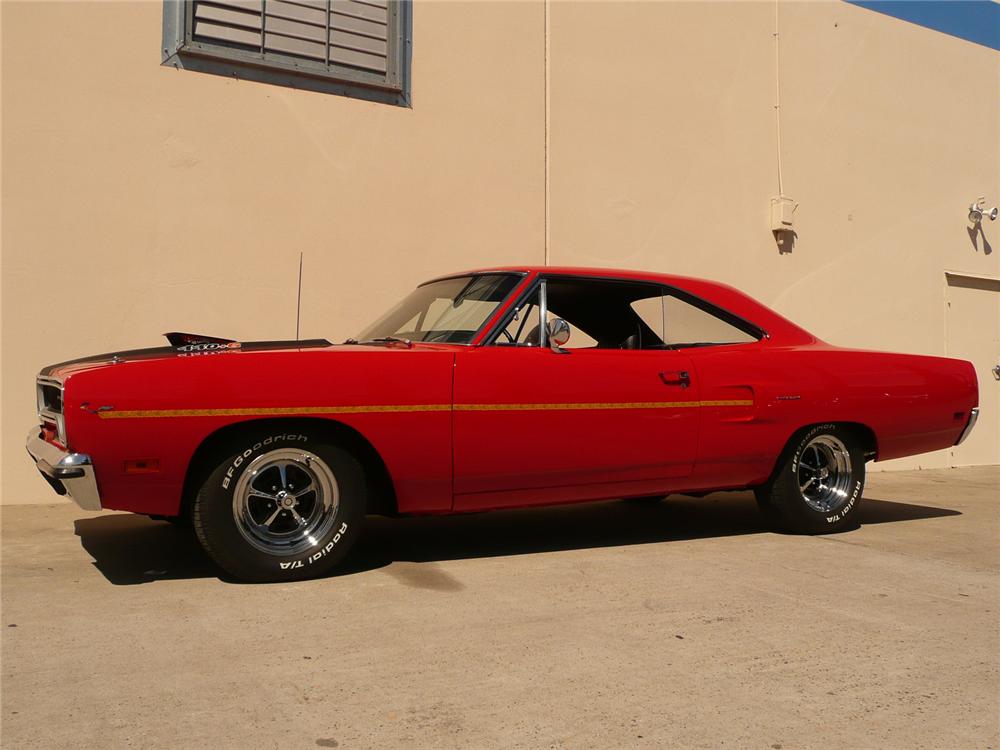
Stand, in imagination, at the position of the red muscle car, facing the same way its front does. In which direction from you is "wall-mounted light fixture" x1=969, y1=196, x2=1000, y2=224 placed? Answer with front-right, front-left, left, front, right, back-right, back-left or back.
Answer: back

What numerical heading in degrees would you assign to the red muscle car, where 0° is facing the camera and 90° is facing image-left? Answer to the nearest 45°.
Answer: approximately 45°

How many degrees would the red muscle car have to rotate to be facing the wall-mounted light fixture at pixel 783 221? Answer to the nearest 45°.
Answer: approximately 180°
